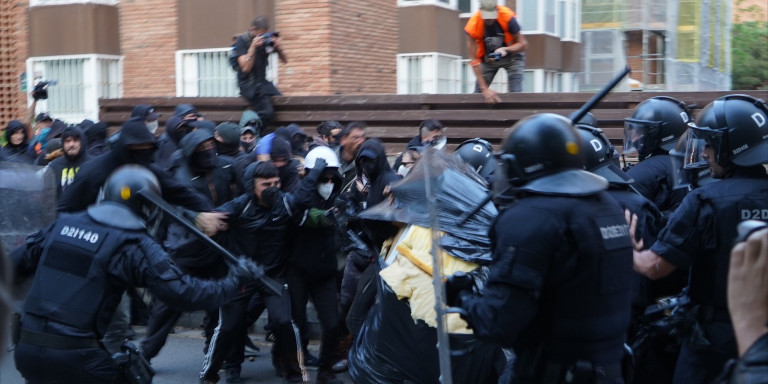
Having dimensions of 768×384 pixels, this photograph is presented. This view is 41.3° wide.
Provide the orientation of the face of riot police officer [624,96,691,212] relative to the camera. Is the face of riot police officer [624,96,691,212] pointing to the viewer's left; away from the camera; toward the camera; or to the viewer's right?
to the viewer's left

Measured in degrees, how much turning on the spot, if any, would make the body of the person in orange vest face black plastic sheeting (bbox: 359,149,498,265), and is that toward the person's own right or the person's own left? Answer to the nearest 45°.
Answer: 0° — they already face it

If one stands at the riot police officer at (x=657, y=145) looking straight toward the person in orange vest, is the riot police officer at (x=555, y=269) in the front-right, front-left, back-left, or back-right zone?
back-left

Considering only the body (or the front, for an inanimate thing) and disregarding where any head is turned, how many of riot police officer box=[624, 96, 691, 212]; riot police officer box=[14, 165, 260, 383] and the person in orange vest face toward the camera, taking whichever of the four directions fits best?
1

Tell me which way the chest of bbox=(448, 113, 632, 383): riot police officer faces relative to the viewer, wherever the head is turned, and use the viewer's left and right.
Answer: facing away from the viewer and to the left of the viewer

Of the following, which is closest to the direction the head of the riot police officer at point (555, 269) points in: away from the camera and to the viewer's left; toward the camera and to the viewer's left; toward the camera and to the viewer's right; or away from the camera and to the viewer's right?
away from the camera and to the viewer's left

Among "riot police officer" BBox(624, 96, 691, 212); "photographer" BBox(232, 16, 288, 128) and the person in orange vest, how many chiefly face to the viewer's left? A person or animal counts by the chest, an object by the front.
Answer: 1

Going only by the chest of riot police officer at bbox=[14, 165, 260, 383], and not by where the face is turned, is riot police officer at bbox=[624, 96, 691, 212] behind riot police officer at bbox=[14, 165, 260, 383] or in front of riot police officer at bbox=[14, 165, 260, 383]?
in front

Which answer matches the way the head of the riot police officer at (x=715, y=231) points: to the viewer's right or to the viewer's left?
to the viewer's left

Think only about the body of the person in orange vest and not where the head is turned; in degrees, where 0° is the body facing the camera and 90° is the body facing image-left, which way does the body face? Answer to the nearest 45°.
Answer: approximately 0°

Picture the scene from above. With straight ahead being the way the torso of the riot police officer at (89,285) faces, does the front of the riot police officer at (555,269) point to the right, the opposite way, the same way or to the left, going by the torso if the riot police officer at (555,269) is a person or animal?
to the left

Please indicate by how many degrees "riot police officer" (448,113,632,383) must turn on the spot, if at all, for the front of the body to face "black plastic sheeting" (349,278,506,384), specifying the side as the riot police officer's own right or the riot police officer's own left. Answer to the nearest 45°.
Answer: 0° — they already face it

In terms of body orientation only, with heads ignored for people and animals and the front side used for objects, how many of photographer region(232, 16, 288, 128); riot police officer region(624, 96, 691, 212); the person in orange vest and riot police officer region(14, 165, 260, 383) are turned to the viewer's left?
1

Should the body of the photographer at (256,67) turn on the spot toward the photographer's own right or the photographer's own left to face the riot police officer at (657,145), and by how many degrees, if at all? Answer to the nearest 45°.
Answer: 0° — they already face them

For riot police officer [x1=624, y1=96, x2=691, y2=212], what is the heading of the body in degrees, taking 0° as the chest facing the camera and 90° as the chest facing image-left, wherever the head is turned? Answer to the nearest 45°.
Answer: approximately 90°

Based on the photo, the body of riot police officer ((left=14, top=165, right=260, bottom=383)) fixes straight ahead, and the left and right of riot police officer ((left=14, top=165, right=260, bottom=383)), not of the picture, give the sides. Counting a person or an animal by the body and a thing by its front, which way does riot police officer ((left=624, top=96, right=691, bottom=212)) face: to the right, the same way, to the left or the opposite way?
to the left

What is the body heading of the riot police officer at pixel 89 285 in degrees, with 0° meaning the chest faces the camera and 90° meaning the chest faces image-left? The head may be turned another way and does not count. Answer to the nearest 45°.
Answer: approximately 225°

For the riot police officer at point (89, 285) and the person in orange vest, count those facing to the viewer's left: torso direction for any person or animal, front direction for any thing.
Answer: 0

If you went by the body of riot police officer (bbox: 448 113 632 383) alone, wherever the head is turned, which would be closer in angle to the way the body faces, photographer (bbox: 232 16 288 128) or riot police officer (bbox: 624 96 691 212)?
the photographer

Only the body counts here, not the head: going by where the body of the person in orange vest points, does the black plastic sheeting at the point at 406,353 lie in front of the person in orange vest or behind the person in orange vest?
in front
